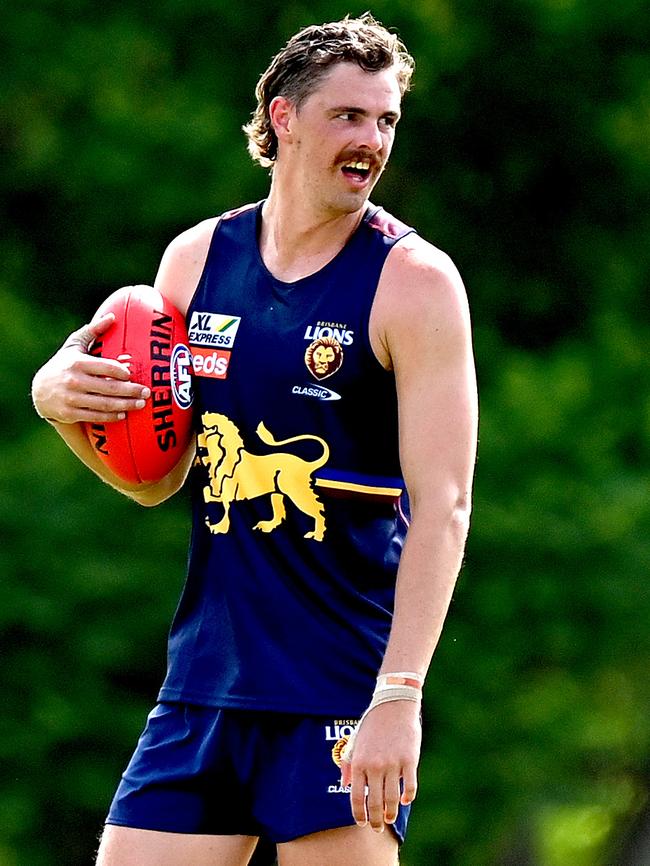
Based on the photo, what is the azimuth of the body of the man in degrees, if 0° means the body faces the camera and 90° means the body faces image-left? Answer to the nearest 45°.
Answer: approximately 45°

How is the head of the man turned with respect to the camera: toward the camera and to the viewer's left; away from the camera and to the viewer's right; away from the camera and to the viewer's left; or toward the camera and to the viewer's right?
toward the camera and to the viewer's right
